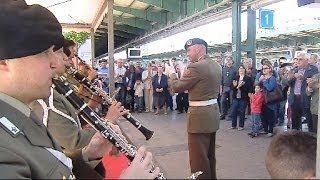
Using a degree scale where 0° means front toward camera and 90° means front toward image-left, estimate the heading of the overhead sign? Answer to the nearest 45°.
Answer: approximately 0°

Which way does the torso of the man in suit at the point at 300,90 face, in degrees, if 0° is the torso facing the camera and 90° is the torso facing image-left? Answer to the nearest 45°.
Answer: approximately 45°

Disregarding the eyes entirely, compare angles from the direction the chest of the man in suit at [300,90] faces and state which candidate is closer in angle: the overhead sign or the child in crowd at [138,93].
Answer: the child in crowd

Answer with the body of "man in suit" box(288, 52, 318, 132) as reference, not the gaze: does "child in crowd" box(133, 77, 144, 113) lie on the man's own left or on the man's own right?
on the man's own right

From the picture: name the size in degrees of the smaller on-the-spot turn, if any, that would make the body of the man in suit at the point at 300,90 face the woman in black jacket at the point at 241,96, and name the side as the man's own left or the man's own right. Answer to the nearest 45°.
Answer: approximately 90° to the man's own right

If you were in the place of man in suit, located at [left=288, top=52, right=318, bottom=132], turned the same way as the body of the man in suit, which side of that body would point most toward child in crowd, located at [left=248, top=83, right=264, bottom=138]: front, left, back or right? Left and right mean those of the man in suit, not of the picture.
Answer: right

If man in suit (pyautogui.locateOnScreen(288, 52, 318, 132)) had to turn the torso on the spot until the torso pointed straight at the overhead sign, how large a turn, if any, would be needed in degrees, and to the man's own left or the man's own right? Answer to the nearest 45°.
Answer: approximately 135° to the man's own right

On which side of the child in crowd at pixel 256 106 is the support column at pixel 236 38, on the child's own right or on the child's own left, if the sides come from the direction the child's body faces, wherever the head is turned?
on the child's own right
